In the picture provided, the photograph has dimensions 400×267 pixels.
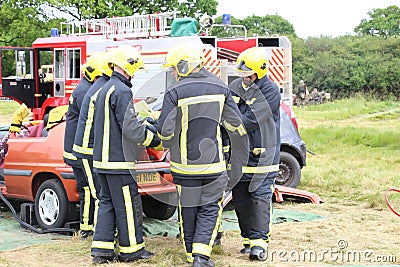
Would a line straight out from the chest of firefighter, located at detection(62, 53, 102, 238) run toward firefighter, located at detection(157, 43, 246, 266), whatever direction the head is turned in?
no

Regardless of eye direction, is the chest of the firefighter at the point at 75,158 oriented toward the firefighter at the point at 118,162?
no

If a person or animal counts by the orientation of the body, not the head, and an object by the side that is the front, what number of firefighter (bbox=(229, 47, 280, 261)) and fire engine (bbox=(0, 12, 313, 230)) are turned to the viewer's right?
0

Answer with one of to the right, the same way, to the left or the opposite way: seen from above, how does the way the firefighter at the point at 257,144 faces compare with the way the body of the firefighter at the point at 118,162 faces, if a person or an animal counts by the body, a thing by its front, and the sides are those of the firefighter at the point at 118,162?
the opposite way

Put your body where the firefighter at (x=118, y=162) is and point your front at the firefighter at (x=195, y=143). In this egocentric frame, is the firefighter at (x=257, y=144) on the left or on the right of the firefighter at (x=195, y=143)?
left

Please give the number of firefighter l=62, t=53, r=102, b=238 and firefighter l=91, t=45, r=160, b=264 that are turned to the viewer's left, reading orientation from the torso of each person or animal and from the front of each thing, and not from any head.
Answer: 0

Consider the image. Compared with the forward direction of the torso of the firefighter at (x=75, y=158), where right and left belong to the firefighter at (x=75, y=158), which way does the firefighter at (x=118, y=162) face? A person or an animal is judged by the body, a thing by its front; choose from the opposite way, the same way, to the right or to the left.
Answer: the same way

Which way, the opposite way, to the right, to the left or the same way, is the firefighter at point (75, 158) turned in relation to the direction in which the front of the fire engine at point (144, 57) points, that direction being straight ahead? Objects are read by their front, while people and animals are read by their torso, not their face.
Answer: to the right

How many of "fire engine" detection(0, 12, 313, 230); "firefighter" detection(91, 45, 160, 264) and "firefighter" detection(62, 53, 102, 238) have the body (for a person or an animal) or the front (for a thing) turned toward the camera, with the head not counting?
0

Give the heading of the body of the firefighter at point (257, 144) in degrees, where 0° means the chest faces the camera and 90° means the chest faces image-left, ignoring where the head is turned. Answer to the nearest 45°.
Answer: approximately 45°

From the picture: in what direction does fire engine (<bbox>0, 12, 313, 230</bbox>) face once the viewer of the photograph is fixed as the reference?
facing away from the viewer and to the left of the viewer

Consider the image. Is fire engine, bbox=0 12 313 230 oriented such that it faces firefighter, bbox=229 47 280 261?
no

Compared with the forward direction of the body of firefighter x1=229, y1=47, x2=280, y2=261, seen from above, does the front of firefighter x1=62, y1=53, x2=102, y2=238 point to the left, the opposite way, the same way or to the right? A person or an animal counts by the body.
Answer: the opposite way

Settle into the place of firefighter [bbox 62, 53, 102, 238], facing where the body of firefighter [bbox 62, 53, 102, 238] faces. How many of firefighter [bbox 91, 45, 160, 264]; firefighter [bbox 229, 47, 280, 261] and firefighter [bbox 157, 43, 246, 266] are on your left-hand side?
0

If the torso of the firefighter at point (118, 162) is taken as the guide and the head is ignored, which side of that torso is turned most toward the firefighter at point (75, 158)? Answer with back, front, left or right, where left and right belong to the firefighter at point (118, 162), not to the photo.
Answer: left

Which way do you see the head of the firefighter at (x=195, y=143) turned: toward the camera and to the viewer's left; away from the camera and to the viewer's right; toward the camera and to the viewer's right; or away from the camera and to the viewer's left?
away from the camera and to the viewer's left
